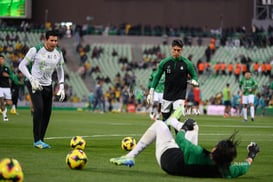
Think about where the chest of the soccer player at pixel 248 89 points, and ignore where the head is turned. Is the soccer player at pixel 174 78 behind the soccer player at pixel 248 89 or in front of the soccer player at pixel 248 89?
in front

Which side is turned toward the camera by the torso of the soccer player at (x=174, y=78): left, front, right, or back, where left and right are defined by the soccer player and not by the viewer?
front

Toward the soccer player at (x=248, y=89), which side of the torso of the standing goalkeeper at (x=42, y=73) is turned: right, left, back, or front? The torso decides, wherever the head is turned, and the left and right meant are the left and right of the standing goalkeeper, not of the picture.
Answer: left

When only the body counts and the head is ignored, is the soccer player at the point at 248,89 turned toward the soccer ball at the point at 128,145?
yes

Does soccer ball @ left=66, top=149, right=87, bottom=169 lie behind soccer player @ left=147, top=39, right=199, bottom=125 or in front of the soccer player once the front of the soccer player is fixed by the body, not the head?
in front

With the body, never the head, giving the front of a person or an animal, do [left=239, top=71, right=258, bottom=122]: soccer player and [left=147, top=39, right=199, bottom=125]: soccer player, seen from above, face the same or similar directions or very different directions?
same or similar directions

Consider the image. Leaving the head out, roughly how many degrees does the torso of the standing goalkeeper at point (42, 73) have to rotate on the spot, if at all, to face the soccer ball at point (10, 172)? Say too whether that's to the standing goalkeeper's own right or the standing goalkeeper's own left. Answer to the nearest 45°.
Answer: approximately 45° to the standing goalkeeper's own right

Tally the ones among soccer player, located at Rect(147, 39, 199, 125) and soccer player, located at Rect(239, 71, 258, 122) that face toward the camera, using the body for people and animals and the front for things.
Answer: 2

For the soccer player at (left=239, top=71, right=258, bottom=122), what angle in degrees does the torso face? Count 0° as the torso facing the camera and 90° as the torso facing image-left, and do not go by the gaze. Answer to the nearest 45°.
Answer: approximately 0°

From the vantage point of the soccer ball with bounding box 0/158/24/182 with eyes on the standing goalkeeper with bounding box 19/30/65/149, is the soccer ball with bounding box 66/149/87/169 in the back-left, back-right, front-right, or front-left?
front-right
